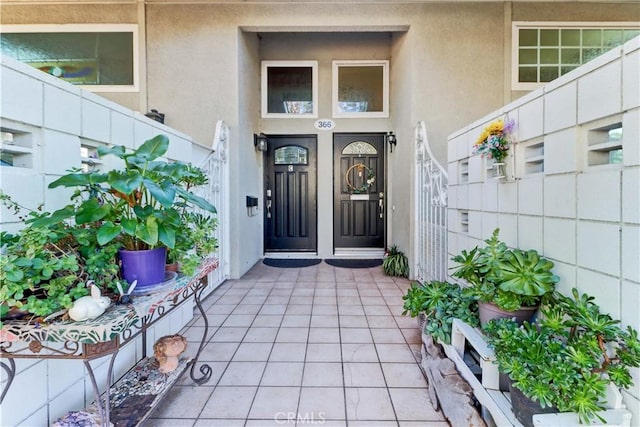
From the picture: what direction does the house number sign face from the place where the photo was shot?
facing the viewer

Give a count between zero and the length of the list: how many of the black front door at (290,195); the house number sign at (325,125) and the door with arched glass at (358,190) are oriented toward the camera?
3

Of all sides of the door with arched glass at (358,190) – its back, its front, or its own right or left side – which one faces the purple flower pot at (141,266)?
front

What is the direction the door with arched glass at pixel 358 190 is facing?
toward the camera

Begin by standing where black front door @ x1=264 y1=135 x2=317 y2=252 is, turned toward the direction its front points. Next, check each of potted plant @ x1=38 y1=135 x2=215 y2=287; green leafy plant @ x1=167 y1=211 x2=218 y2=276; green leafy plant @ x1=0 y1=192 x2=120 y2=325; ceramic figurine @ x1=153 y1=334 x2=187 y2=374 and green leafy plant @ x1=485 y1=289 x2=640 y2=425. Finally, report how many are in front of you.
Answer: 5

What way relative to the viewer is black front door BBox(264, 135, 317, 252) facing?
toward the camera

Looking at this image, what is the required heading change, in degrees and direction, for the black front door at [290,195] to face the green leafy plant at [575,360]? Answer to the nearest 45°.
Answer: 0° — it already faces it

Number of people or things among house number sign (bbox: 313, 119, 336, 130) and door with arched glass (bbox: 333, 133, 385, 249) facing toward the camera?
2

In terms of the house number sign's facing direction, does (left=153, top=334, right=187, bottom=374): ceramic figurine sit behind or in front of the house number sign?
in front
